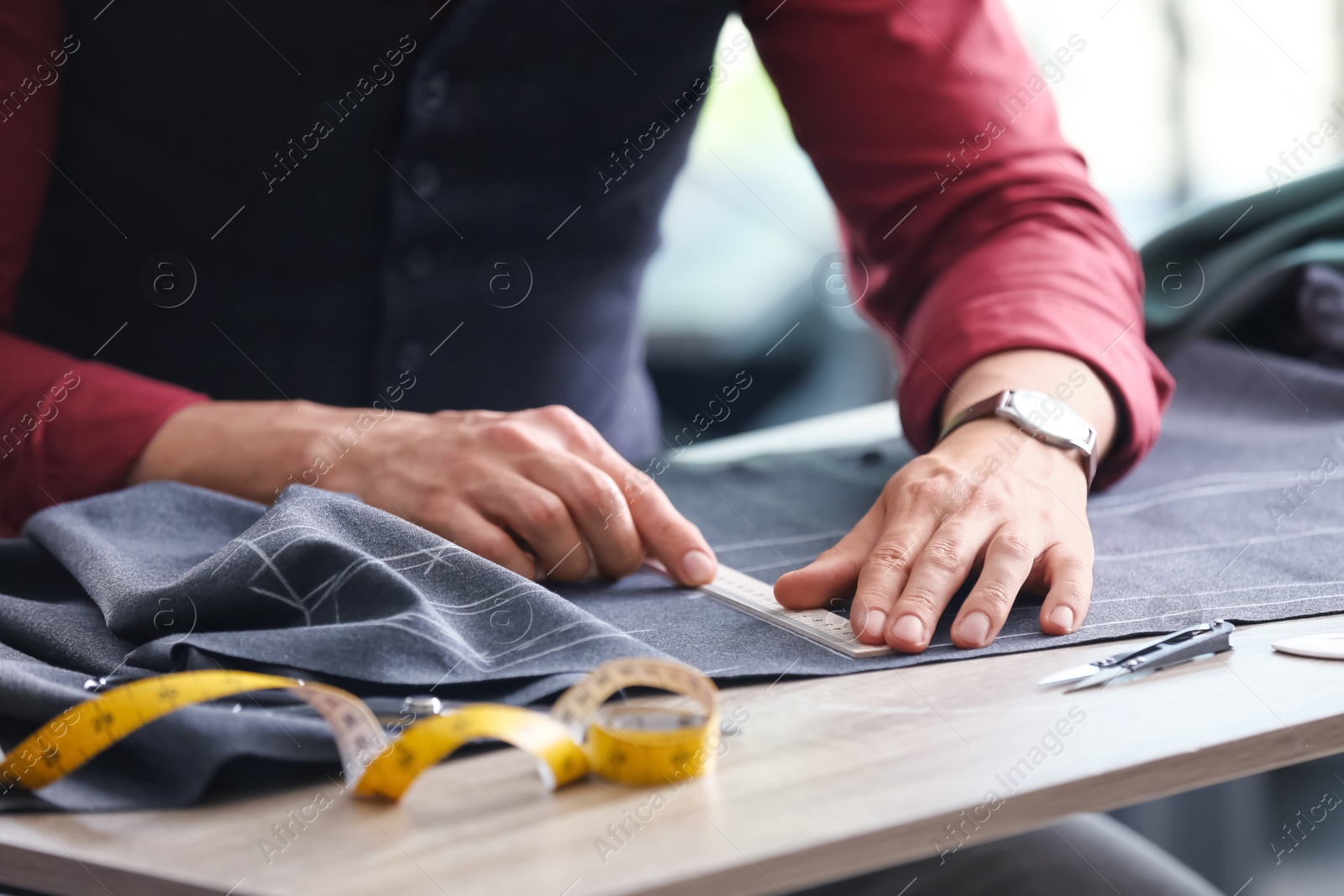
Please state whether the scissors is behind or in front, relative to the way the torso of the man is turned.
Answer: in front

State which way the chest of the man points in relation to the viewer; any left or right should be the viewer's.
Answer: facing the viewer

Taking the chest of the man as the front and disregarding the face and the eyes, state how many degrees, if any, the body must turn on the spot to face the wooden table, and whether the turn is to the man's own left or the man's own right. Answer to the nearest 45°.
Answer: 0° — they already face it

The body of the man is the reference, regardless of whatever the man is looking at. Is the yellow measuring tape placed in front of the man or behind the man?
in front
